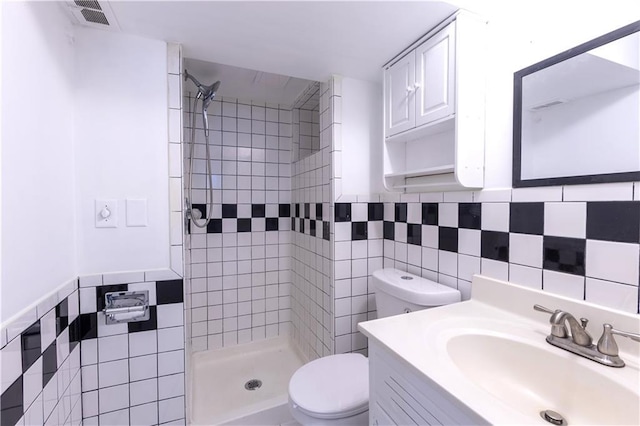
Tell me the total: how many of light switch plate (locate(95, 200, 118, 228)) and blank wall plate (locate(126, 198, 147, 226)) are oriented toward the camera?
2

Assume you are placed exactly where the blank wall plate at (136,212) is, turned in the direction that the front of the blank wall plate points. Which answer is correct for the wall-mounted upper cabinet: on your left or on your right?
on your left

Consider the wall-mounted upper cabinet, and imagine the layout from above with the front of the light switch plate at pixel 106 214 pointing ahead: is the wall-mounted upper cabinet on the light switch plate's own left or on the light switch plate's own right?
on the light switch plate's own left

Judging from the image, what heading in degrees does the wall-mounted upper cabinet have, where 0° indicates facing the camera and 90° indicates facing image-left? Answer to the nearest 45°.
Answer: approximately 45°

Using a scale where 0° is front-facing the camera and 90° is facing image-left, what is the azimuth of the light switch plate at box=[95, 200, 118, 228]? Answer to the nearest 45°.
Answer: approximately 0°

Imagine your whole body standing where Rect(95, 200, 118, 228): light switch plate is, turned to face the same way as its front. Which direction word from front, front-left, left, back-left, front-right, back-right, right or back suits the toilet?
front-left
